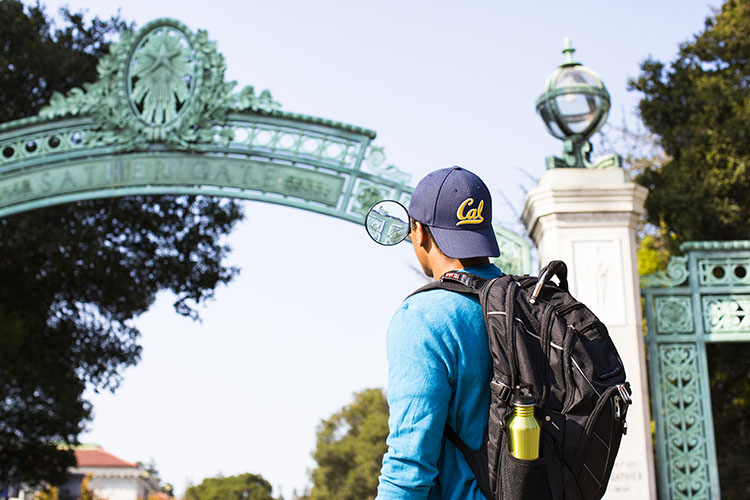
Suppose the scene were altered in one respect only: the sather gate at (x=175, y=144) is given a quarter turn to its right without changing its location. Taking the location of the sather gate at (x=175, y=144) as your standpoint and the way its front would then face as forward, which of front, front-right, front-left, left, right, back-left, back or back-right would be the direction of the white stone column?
back-left

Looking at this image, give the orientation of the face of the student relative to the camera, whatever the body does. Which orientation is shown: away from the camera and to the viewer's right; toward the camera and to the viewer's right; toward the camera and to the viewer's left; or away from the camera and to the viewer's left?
away from the camera and to the viewer's left

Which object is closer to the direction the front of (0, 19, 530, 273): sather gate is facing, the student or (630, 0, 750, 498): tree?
the student

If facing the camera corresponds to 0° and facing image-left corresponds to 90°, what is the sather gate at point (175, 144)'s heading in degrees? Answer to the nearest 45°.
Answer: approximately 0°

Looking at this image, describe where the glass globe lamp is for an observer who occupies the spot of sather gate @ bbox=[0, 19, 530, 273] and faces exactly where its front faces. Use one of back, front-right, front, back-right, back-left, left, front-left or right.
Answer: front-left

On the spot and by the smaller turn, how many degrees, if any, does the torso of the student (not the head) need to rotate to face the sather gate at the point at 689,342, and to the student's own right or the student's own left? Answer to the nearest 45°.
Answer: approximately 45° to the student's own right

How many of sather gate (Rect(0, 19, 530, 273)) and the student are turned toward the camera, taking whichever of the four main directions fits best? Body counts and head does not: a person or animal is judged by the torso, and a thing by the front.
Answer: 1

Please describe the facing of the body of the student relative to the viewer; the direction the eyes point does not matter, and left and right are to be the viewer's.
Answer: facing away from the viewer and to the left of the viewer

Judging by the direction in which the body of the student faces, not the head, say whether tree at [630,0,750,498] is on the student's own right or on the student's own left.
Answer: on the student's own right

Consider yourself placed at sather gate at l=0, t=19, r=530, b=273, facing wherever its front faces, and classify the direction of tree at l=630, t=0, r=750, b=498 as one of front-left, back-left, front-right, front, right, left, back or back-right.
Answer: left

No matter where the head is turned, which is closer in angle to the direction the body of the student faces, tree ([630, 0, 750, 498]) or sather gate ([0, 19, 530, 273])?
the sather gate
